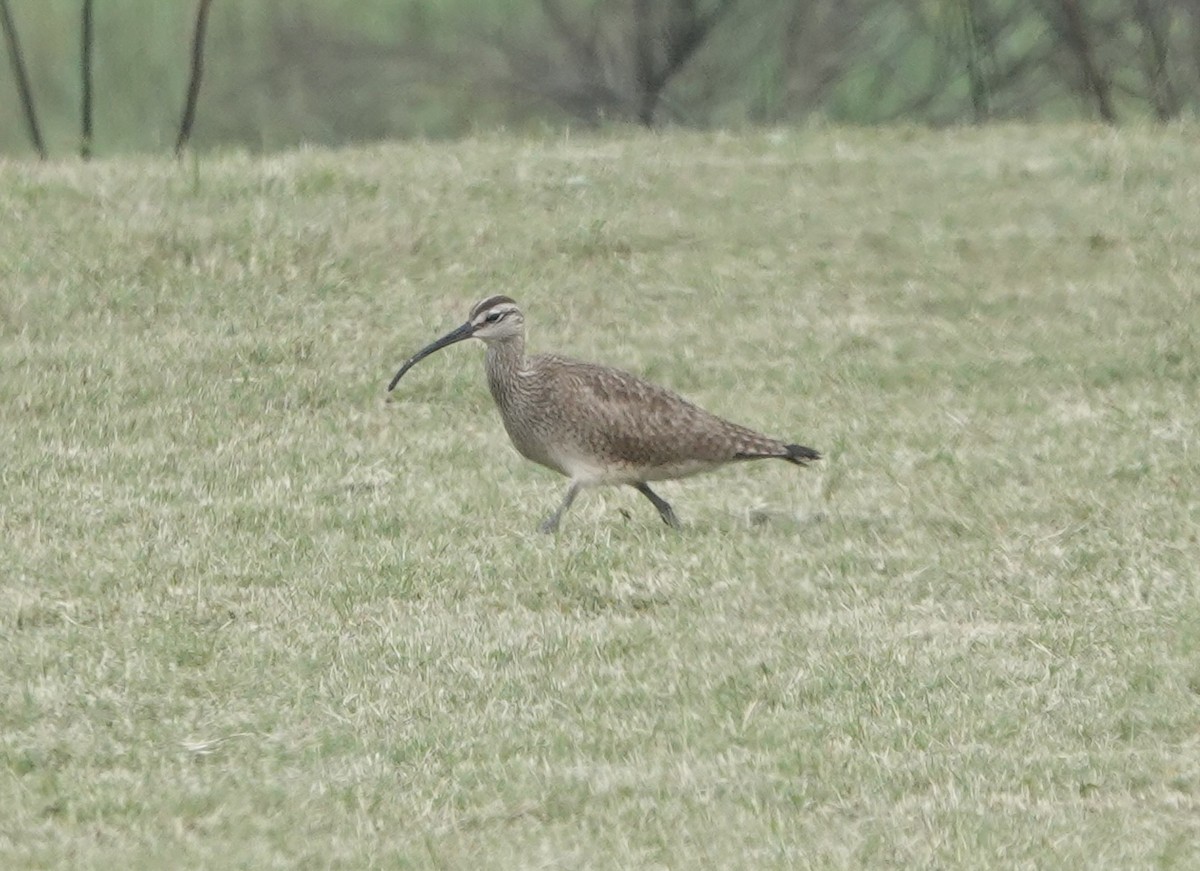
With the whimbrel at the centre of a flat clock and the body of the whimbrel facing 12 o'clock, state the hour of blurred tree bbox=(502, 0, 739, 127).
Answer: The blurred tree is roughly at 3 o'clock from the whimbrel.

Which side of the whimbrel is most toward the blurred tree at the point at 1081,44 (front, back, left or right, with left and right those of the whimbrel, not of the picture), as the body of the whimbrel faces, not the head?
right

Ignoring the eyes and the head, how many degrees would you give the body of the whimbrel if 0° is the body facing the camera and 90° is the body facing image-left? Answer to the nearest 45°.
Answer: approximately 90°

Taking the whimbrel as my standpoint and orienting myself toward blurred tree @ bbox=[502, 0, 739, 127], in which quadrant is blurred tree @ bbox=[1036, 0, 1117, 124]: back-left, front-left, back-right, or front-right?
front-right
